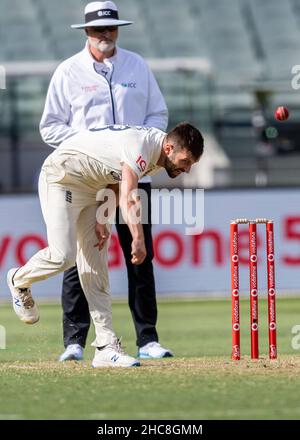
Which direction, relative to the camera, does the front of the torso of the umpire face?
toward the camera

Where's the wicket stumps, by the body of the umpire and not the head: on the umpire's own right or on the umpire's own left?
on the umpire's own left
